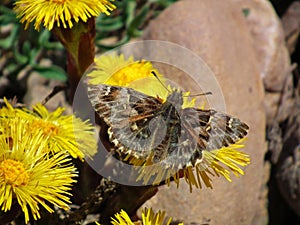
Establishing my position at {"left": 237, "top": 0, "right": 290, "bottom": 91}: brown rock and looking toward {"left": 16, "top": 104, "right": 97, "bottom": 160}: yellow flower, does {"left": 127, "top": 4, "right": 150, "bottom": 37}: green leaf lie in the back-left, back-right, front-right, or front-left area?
front-right

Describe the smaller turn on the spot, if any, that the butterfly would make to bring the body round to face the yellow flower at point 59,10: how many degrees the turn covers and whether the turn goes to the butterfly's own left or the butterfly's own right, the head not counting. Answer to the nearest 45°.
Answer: approximately 45° to the butterfly's own left

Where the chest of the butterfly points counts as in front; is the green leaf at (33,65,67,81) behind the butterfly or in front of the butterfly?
in front

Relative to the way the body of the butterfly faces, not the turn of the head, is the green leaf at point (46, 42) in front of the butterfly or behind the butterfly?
in front

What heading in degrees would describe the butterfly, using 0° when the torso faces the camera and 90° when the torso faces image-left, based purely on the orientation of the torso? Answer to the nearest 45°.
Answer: approximately 180°

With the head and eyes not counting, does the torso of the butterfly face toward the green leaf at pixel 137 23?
yes

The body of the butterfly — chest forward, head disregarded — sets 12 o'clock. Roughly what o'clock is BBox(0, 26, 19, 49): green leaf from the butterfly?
The green leaf is roughly at 11 o'clock from the butterfly.

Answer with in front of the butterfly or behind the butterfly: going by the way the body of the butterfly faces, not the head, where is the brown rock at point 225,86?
in front
